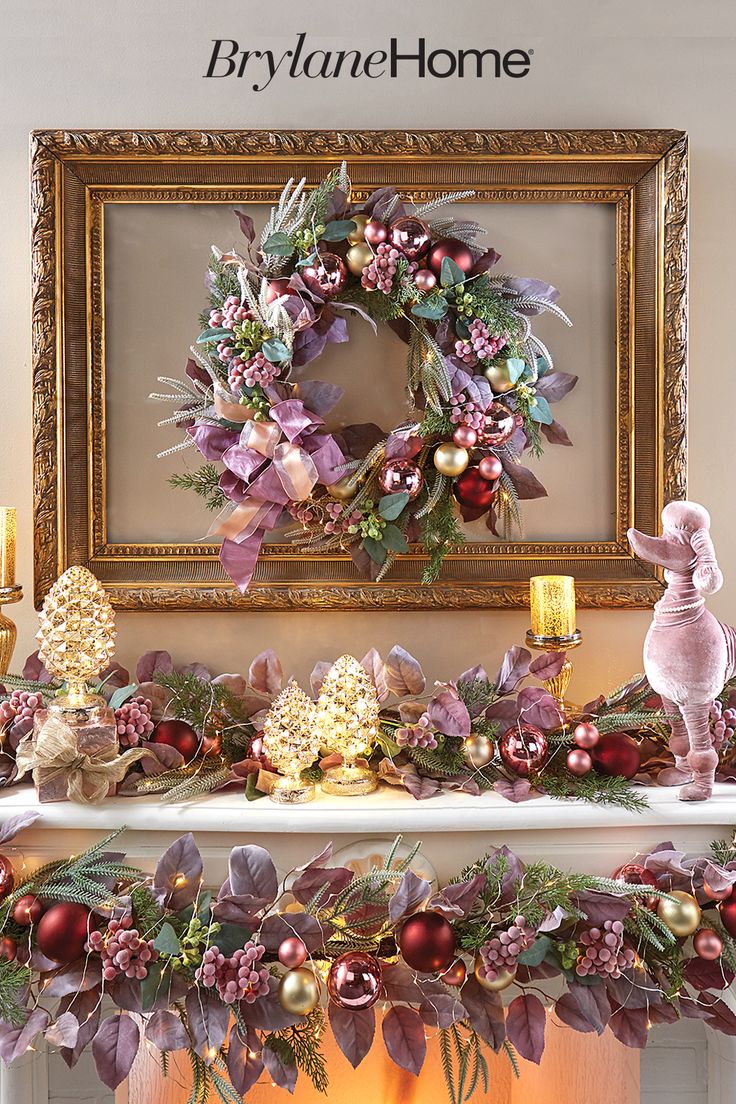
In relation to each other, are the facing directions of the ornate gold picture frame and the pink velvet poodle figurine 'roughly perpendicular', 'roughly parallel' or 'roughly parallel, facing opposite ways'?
roughly perpendicular

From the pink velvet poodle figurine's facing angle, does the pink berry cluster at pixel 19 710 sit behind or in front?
in front

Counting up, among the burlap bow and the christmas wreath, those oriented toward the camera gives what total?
2

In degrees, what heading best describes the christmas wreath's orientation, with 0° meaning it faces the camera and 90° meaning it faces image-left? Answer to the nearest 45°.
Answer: approximately 0°

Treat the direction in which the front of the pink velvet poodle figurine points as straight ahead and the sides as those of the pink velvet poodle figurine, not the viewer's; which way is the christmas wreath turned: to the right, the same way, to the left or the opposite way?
to the left

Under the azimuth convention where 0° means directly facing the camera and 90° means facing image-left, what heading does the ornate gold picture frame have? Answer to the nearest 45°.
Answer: approximately 0°
